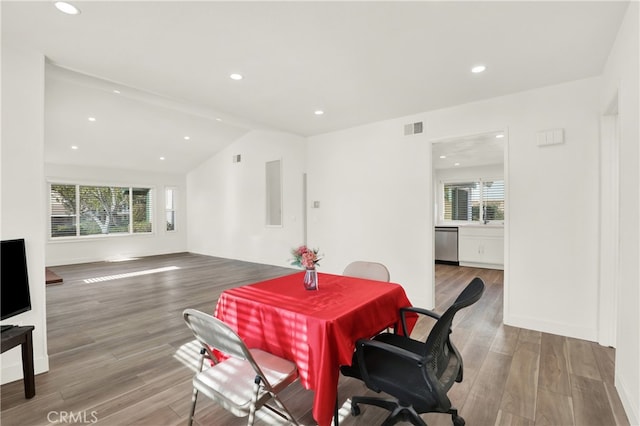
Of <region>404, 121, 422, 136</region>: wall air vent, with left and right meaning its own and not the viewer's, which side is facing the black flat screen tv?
front

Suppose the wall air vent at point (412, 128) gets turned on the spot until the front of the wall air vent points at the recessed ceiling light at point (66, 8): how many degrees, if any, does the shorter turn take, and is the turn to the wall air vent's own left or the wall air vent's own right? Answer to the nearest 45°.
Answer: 0° — it already faces it

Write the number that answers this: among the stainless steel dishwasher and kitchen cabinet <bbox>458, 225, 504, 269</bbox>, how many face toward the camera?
2

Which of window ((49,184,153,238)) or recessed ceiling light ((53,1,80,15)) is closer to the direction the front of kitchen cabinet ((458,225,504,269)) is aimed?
the recessed ceiling light

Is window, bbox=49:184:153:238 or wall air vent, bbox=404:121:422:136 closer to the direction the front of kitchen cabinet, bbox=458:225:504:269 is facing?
the wall air vent

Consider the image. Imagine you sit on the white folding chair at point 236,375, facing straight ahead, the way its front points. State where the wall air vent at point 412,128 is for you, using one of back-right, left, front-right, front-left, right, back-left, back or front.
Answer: front

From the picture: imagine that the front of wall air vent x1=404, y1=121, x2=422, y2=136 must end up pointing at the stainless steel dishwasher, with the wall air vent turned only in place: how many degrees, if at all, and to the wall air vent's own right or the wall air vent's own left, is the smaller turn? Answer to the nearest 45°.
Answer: approximately 135° to the wall air vent's own right

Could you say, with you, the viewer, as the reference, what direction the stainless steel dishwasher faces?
facing the viewer

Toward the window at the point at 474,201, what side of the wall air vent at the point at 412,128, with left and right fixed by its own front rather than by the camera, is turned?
back

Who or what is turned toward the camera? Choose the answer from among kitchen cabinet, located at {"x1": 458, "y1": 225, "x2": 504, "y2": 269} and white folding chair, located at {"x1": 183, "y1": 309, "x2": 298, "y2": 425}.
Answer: the kitchen cabinet

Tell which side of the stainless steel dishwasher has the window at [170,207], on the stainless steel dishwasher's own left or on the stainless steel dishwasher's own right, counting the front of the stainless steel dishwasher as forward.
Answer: on the stainless steel dishwasher's own right

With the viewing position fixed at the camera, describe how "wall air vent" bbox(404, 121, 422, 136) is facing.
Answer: facing the viewer and to the left of the viewer

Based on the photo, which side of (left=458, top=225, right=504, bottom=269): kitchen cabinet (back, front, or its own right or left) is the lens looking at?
front

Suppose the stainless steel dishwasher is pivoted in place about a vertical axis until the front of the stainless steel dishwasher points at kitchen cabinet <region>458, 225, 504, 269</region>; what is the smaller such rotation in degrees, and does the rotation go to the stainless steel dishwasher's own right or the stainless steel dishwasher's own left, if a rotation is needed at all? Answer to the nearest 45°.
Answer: approximately 90° to the stainless steel dishwasher's own left

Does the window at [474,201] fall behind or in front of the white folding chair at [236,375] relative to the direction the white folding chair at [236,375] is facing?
in front

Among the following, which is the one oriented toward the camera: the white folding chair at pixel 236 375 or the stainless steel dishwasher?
the stainless steel dishwasher
